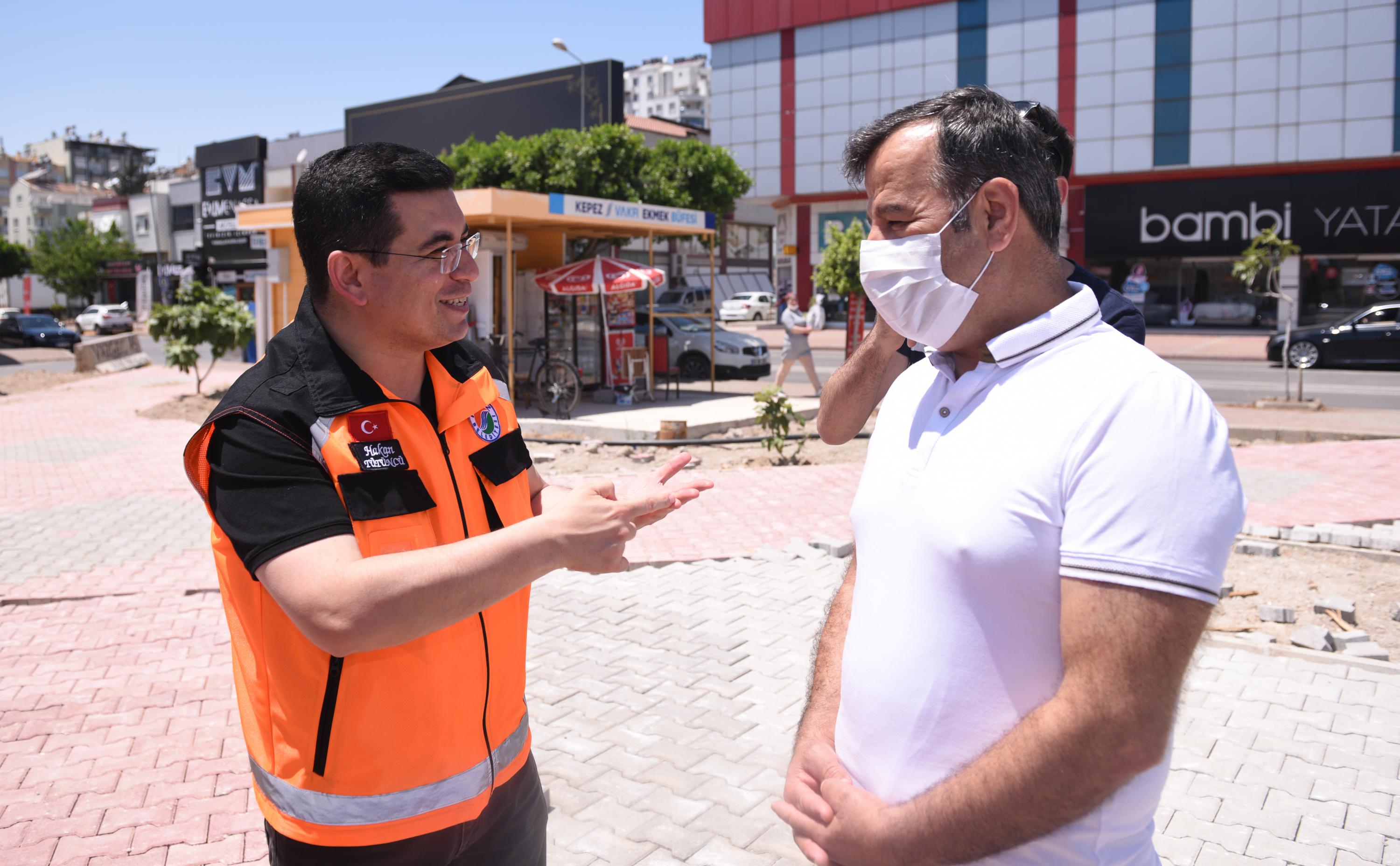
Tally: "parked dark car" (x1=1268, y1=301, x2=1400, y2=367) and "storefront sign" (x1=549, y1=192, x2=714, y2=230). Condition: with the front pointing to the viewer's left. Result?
1

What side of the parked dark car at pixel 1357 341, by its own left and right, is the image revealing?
left

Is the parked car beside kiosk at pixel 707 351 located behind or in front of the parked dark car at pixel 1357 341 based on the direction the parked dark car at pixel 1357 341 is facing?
in front

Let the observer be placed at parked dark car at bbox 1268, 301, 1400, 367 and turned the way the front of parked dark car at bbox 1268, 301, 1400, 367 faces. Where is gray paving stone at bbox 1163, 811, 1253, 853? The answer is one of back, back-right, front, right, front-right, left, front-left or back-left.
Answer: left

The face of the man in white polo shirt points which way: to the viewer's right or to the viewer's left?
to the viewer's left

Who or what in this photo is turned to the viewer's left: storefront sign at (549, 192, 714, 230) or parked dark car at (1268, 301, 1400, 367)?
the parked dark car

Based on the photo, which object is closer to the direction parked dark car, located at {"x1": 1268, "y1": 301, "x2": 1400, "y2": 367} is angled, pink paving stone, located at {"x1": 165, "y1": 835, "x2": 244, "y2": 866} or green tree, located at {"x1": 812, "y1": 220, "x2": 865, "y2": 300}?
the green tree

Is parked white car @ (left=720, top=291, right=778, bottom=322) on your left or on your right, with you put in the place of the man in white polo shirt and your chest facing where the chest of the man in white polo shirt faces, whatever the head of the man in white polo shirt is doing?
on your right

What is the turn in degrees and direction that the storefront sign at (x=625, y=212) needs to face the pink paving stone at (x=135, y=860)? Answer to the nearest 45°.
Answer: approximately 45° to its right
